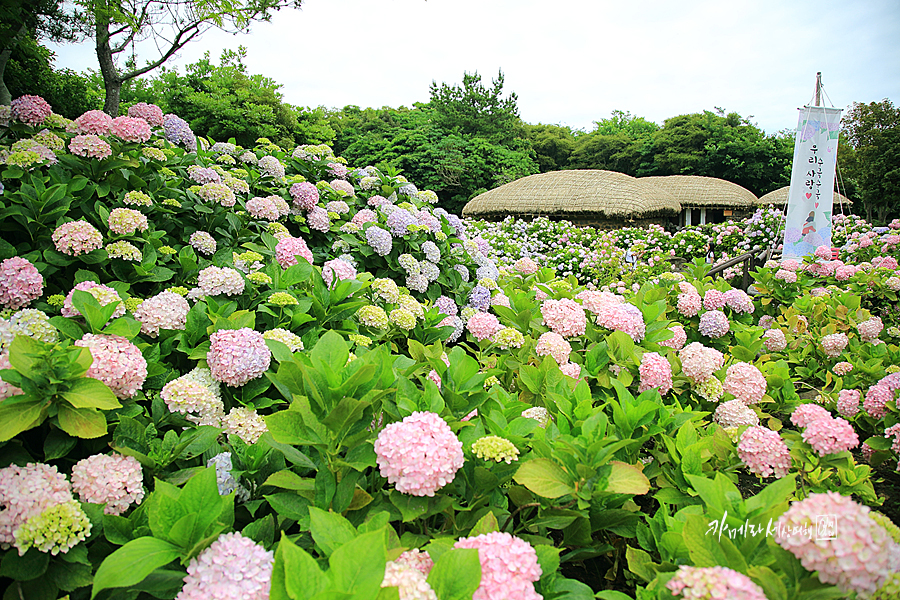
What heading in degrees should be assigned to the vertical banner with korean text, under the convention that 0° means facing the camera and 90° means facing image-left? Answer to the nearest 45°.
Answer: approximately 0°

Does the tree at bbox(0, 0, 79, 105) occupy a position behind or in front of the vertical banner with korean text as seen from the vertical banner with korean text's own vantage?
in front

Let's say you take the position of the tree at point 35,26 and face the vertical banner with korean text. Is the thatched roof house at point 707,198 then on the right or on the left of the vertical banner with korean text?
left

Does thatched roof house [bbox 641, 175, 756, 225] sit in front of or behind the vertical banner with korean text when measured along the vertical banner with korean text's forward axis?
behind

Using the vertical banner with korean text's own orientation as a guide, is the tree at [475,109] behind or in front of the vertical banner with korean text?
behind

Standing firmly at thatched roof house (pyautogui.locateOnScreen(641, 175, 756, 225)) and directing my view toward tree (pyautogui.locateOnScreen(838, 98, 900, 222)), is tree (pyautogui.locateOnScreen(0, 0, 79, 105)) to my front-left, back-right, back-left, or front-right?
back-right

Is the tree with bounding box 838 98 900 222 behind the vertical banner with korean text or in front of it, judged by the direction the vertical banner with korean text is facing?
behind

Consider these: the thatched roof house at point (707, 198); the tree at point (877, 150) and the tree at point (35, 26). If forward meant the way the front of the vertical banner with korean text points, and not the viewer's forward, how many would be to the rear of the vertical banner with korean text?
2
